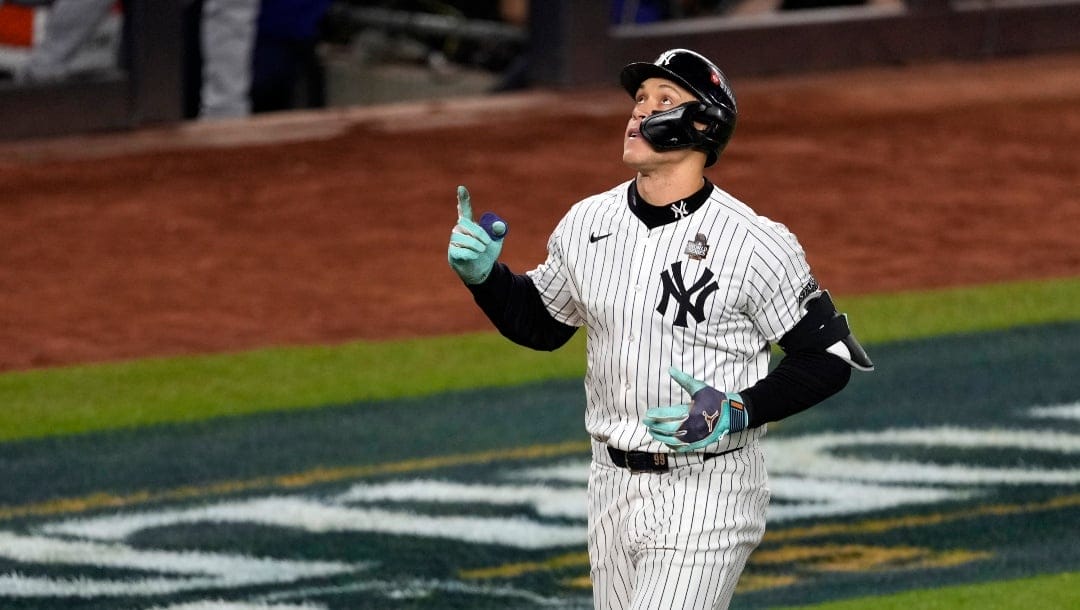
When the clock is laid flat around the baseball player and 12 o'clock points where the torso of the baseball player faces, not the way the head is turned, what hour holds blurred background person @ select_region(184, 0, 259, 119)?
The blurred background person is roughly at 4 o'clock from the baseball player.

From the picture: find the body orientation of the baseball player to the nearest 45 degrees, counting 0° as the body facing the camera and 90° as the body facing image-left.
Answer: approximately 45°

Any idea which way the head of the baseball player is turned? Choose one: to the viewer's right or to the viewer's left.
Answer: to the viewer's left

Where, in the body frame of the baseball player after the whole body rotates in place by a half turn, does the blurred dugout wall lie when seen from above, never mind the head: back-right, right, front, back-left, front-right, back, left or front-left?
front-left
